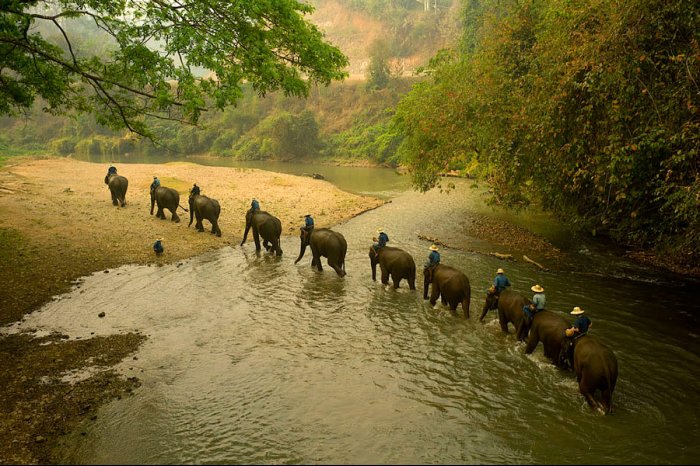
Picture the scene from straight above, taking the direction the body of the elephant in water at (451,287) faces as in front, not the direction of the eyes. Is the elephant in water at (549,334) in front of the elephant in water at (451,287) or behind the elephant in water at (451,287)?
behind

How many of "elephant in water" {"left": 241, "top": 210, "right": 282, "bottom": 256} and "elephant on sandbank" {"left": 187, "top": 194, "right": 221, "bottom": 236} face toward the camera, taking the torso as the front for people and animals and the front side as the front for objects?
0

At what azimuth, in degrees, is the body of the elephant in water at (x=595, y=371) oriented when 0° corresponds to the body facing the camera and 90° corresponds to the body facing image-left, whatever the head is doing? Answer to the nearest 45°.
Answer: approximately 135°

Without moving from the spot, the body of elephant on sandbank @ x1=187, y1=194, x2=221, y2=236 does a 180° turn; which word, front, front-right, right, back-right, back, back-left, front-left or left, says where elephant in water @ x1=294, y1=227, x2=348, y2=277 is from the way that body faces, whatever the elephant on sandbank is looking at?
front

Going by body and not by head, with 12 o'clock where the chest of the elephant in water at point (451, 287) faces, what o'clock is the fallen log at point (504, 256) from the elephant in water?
The fallen log is roughly at 2 o'clock from the elephant in water.

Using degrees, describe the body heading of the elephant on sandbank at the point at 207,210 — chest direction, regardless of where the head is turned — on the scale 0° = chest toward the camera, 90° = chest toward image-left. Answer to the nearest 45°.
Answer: approximately 135°

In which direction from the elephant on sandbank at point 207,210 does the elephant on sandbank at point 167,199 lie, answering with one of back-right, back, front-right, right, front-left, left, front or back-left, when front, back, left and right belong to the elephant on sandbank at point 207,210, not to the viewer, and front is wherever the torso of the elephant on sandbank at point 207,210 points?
front

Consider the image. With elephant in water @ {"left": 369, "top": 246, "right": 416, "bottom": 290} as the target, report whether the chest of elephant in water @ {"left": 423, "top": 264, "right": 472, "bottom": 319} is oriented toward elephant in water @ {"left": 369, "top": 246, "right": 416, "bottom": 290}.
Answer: yes

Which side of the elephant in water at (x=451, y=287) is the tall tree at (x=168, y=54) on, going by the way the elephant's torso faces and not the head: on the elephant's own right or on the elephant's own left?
on the elephant's own left

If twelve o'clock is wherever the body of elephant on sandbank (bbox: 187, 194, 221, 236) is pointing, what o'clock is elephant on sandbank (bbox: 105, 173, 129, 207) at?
elephant on sandbank (bbox: 105, 173, 129, 207) is roughly at 12 o'clock from elephant on sandbank (bbox: 187, 194, 221, 236).

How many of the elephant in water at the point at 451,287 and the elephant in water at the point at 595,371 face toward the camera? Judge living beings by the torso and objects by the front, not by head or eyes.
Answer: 0

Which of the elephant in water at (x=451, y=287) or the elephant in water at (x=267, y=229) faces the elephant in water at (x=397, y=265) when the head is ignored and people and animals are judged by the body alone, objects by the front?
the elephant in water at (x=451, y=287)

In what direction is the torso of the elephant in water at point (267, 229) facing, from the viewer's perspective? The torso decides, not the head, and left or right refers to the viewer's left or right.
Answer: facing away from the viewer and to the left of the viewer

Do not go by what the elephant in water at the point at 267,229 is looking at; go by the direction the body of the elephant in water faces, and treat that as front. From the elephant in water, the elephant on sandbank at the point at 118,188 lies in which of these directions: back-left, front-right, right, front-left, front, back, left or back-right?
front

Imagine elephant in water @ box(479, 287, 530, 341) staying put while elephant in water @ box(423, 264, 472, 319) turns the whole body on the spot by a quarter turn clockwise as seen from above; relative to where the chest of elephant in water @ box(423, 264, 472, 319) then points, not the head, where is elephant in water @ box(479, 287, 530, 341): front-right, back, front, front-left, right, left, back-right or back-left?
right

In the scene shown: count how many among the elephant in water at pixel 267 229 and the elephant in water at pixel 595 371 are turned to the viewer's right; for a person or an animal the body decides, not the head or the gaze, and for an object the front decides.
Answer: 0
